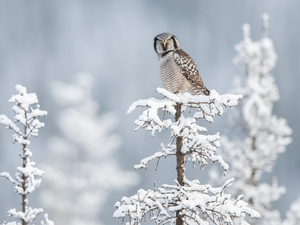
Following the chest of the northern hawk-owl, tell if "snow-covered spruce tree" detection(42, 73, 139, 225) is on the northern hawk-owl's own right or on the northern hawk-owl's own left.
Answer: on the northern hawk-owl's own right

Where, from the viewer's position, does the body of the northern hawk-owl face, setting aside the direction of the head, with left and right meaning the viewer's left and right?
facing the viewer and to the left of the viewer

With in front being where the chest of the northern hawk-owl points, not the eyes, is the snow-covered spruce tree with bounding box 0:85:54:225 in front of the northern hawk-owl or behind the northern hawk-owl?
in front

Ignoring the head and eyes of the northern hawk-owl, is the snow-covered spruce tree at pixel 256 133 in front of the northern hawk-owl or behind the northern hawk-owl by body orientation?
behind

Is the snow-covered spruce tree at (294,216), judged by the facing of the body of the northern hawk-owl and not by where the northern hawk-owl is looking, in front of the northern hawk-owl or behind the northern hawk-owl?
behind
